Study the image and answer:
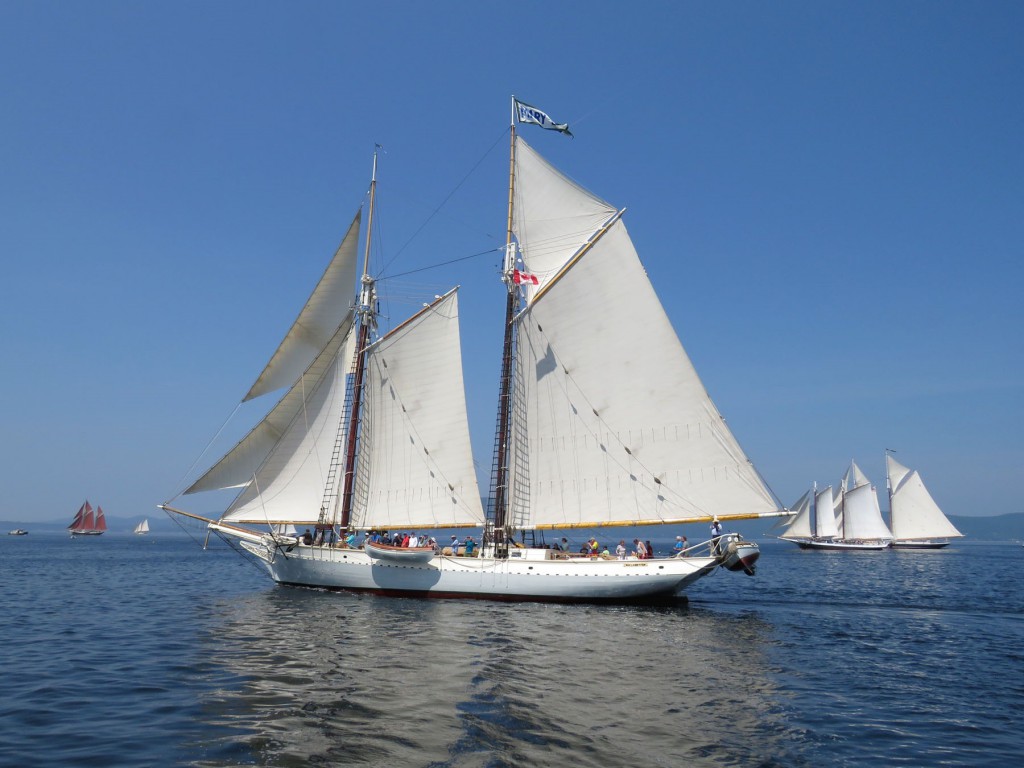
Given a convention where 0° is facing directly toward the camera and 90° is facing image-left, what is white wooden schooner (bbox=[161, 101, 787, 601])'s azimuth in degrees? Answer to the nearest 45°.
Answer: approximately 90°
